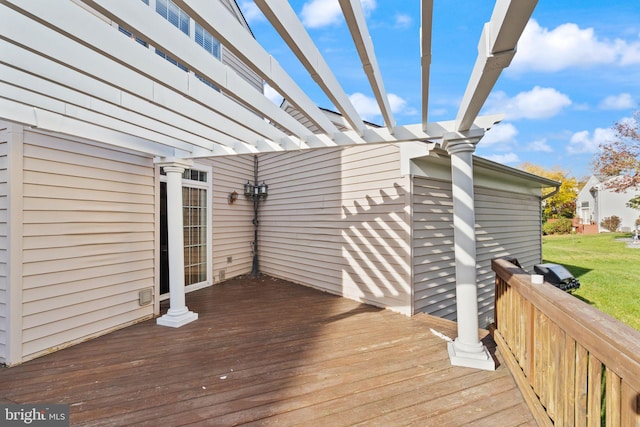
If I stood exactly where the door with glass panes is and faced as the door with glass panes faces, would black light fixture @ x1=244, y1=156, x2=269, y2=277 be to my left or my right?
on my left

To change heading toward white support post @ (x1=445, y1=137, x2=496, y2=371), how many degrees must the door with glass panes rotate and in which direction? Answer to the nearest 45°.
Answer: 0° — it already faces it

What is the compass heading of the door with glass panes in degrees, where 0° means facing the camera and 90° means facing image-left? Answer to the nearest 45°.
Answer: approximately 315°

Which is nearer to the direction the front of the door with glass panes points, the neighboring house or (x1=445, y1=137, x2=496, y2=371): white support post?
the white support post

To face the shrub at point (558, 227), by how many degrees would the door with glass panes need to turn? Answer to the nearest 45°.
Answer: approximately 45° to its left
